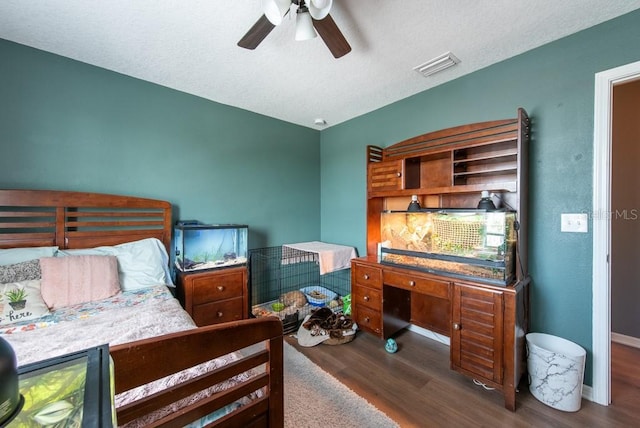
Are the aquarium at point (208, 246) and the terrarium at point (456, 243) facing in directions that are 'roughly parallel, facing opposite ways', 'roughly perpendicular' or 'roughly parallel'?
roughly perpendicular

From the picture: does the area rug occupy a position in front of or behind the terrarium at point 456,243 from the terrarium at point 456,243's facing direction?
in front

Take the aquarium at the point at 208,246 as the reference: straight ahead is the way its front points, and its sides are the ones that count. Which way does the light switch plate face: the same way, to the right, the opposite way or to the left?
to the right

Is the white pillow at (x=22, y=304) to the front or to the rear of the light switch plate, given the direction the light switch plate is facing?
to the front

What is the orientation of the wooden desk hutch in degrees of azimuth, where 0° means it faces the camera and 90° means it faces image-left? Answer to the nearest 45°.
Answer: approximately 45°

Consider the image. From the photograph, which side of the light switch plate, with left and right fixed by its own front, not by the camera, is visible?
front

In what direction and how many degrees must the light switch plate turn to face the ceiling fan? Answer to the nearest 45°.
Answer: approximately 45° to its right

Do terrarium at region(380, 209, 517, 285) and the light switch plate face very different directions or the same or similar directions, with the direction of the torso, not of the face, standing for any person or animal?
same or similar directions

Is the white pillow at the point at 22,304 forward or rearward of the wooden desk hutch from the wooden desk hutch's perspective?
forward

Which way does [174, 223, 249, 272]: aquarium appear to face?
toward the camera

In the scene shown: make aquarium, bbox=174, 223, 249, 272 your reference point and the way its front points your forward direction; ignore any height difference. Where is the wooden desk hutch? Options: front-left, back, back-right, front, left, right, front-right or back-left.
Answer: front-left

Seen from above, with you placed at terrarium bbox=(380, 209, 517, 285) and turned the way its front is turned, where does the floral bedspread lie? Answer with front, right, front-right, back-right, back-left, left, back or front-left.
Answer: front

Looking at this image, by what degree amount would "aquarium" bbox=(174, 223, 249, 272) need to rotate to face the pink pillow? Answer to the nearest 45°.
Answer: approximately 45° to its right

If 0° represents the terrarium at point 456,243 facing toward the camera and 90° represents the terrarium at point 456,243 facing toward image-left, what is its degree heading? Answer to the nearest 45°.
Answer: approximately 45°

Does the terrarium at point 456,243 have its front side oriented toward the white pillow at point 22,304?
yes
